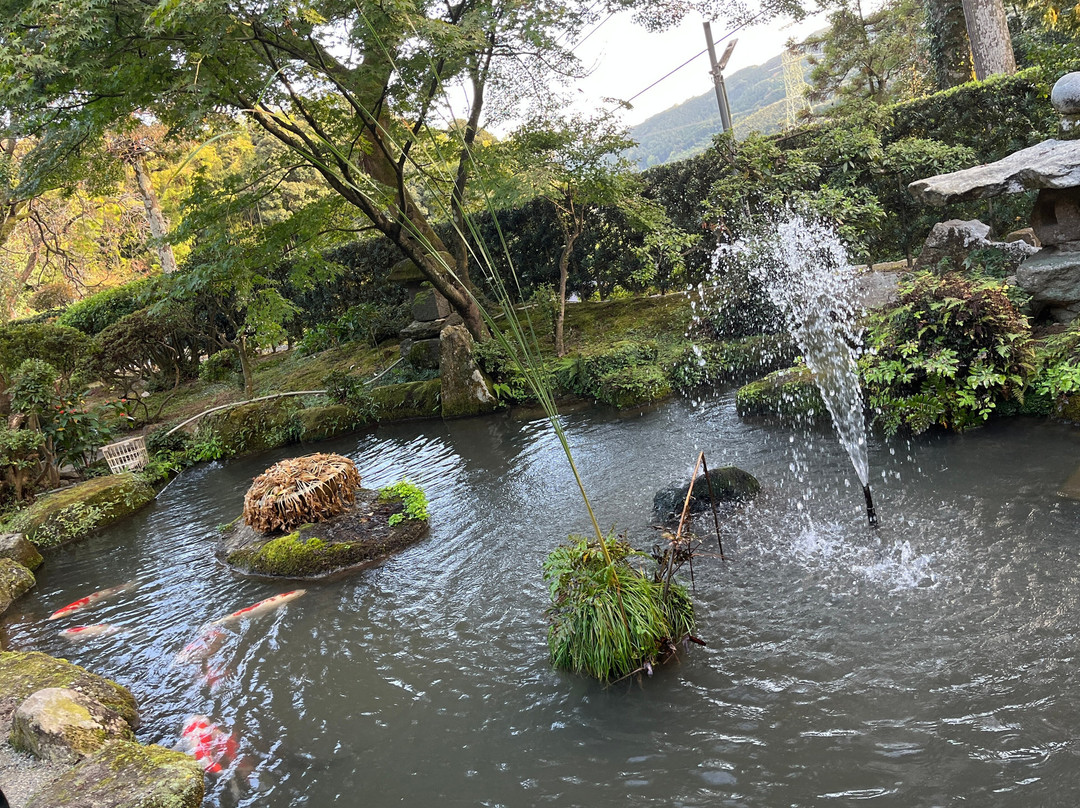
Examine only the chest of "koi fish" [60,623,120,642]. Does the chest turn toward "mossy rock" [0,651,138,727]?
no

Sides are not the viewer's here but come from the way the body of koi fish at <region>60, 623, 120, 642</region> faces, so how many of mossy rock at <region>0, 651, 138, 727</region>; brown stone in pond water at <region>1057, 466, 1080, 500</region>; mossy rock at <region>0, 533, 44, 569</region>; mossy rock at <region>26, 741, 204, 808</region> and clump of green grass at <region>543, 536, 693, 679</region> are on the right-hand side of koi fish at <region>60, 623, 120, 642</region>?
1

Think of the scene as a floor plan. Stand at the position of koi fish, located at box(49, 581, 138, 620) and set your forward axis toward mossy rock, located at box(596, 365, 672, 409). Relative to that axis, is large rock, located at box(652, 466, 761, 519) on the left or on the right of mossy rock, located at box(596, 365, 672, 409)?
right

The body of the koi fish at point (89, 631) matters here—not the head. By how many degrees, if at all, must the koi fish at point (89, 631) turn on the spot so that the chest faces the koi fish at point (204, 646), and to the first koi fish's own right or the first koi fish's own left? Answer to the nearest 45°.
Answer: approximately 135° to the first koi fish's own left

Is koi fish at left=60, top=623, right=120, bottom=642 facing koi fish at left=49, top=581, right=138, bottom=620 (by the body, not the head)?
no

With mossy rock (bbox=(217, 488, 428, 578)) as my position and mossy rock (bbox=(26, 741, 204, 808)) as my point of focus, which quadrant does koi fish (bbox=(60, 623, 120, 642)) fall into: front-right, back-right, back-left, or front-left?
front-right

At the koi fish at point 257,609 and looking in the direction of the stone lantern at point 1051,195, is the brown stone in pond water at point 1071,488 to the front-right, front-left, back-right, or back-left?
front-right

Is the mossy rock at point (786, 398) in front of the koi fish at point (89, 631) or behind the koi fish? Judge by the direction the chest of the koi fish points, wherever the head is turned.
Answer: behind

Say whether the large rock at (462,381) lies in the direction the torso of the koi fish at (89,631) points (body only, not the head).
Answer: no

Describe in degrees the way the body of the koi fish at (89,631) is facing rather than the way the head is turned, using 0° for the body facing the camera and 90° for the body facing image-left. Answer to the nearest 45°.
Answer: approximately 90°
